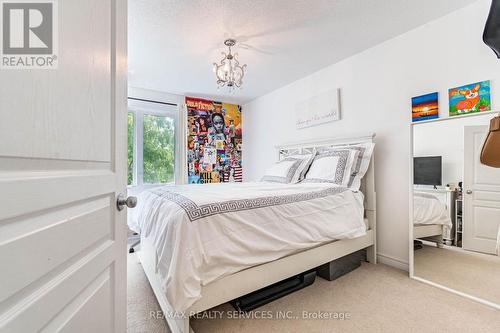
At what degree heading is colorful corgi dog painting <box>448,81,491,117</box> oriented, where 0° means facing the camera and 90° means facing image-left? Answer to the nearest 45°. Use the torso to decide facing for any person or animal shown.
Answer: approximately 45°

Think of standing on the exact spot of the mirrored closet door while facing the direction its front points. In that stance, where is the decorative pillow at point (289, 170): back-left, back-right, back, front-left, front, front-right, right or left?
front-right

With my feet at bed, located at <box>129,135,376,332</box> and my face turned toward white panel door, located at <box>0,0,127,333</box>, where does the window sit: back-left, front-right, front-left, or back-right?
back-right

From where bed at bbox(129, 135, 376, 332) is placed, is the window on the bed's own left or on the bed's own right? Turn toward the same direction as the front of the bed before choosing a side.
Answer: on the bed's own right

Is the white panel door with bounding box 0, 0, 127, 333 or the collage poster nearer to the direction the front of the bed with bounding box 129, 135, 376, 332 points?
the white panel door

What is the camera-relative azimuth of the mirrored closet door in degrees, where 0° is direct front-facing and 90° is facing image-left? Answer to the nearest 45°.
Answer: approximately 45°
